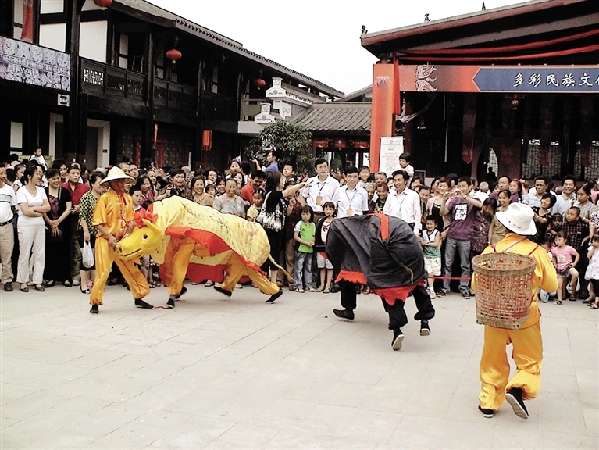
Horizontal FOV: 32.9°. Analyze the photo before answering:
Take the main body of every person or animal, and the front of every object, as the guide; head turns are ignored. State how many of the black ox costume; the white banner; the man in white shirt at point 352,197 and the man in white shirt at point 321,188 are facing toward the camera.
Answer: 3

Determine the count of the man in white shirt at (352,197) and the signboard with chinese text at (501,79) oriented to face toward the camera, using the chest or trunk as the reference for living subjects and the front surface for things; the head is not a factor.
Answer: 2

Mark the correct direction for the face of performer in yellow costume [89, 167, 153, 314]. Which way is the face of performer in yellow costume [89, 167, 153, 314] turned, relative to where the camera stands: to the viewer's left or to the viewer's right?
to the viewer's right

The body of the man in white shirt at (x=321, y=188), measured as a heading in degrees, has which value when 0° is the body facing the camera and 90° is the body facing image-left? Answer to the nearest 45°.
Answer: approximately 0°

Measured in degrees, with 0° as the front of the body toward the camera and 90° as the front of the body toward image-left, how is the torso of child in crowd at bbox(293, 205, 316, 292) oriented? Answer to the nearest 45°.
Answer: approximately 0°

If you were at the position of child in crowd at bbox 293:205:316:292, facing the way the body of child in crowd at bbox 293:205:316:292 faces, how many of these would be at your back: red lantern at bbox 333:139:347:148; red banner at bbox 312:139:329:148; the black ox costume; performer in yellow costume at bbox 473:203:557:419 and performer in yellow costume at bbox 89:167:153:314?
2

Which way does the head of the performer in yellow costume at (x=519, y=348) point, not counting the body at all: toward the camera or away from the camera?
away from the camera

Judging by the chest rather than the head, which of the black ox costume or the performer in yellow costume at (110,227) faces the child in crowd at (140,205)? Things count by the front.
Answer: the black ox costume

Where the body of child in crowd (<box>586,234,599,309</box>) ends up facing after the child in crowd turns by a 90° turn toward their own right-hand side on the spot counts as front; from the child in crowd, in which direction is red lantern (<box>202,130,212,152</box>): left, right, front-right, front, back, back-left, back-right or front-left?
front

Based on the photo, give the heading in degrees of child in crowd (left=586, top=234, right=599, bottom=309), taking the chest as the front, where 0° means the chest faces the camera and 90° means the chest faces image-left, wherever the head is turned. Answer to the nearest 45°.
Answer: approximately 45°
